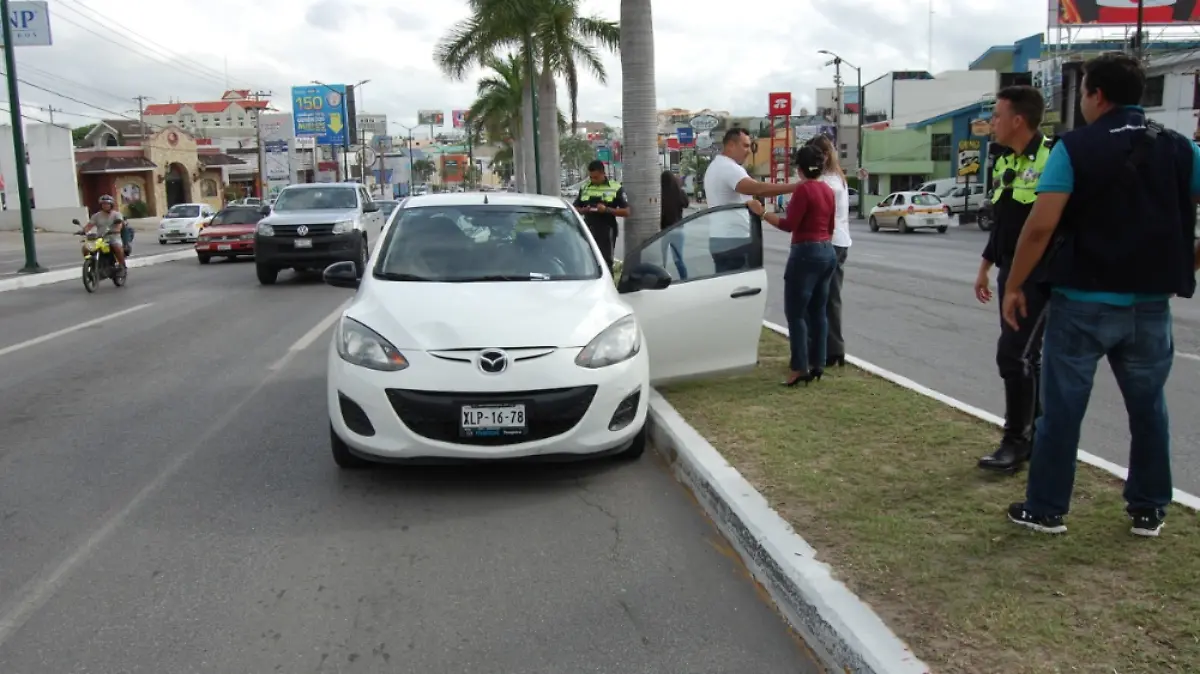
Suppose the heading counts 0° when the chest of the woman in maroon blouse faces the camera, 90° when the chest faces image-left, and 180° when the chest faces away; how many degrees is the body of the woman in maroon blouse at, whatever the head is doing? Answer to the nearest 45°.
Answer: approximately 135°

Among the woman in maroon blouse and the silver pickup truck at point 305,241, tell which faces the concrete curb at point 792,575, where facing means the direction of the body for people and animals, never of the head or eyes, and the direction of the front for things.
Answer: the silver pickup truck

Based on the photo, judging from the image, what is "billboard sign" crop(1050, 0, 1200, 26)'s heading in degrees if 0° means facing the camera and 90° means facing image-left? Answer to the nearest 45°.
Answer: approximately 0°

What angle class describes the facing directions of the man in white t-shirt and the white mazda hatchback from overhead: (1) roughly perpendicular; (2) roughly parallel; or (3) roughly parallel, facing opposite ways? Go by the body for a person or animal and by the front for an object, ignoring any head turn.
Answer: roughly perpendicular

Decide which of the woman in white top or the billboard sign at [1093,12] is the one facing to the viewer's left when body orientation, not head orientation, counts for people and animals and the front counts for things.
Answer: the woman in white top

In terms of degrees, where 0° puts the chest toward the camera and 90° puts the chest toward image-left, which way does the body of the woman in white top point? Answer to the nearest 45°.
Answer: approximately 90°

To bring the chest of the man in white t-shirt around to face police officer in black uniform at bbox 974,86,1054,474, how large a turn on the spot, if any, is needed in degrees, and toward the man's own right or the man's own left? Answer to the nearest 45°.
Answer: approximately 45° to the man's own right

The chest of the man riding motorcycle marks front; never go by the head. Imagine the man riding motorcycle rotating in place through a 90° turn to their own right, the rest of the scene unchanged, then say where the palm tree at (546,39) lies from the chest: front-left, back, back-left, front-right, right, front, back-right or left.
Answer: back-right

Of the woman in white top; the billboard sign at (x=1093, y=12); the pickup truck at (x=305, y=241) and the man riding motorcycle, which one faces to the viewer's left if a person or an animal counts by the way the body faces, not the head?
the woman in white top

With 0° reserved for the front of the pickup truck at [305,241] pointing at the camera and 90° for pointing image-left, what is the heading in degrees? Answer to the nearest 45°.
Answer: approximately 0°

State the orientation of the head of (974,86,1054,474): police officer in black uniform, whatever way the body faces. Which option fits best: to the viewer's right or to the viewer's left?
to the viewer's left

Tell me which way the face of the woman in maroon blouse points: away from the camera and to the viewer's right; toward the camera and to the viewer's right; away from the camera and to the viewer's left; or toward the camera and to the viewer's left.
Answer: away from the camera and to the viewer's left

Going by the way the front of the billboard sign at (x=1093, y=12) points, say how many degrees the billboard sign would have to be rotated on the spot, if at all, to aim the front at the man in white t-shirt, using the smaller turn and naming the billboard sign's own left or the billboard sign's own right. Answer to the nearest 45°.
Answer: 0° — it already faces them
